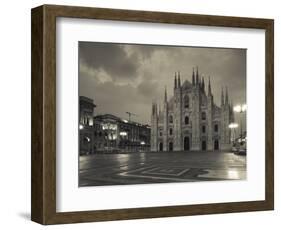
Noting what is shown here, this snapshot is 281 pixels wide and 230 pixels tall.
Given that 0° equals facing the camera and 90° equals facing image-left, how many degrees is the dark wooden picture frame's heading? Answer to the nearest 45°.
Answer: approximately 315°
